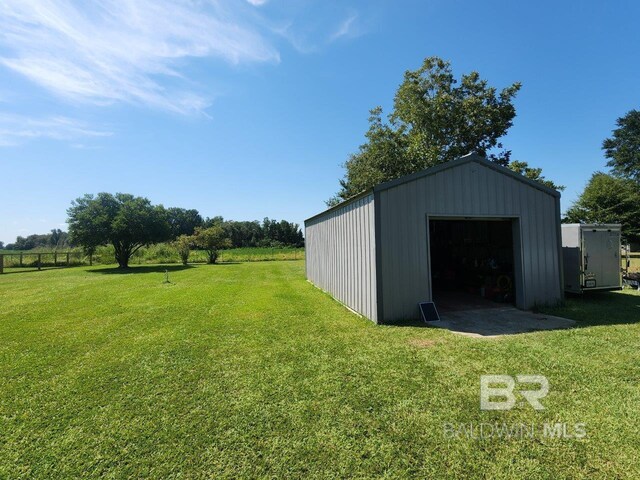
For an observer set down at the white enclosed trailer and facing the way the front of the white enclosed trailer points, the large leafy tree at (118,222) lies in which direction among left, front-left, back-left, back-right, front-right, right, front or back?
front-left

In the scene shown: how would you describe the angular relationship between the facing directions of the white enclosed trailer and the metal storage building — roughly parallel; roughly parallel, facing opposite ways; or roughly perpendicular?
roughly parallel, facing opposite ways

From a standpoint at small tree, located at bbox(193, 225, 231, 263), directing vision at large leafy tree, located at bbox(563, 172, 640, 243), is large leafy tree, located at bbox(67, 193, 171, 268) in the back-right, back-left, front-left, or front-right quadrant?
back-right

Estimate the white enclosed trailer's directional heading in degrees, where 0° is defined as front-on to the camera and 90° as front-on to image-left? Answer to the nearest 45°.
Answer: approximately 135°

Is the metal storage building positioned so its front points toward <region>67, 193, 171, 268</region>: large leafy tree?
no

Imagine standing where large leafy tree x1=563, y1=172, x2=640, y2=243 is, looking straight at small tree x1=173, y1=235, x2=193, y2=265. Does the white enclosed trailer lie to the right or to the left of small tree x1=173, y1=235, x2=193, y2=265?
left

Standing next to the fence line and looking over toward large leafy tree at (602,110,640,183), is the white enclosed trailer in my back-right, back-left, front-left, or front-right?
front-right

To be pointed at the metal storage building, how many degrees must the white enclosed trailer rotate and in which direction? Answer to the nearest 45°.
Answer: approximately 90° to its left

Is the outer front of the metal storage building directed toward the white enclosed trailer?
no

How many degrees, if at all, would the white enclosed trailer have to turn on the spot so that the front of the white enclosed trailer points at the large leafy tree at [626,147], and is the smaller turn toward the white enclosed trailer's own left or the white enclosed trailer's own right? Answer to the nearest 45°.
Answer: approximately 45° to the white enclosed trailer's own right

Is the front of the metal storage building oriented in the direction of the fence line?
no

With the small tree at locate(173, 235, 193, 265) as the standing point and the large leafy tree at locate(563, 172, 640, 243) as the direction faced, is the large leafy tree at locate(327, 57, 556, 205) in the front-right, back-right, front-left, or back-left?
front-right

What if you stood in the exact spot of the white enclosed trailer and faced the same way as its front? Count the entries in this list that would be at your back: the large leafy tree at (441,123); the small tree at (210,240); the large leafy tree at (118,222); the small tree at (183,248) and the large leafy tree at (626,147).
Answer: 0

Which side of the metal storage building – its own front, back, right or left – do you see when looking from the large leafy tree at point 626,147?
left

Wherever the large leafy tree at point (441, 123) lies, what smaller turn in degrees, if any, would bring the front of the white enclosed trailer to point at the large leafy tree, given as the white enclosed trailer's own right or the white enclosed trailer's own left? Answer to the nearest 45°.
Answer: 0° — it already faces it

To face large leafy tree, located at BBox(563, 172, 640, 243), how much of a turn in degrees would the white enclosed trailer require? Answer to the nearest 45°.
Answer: approximately 45° to its right
